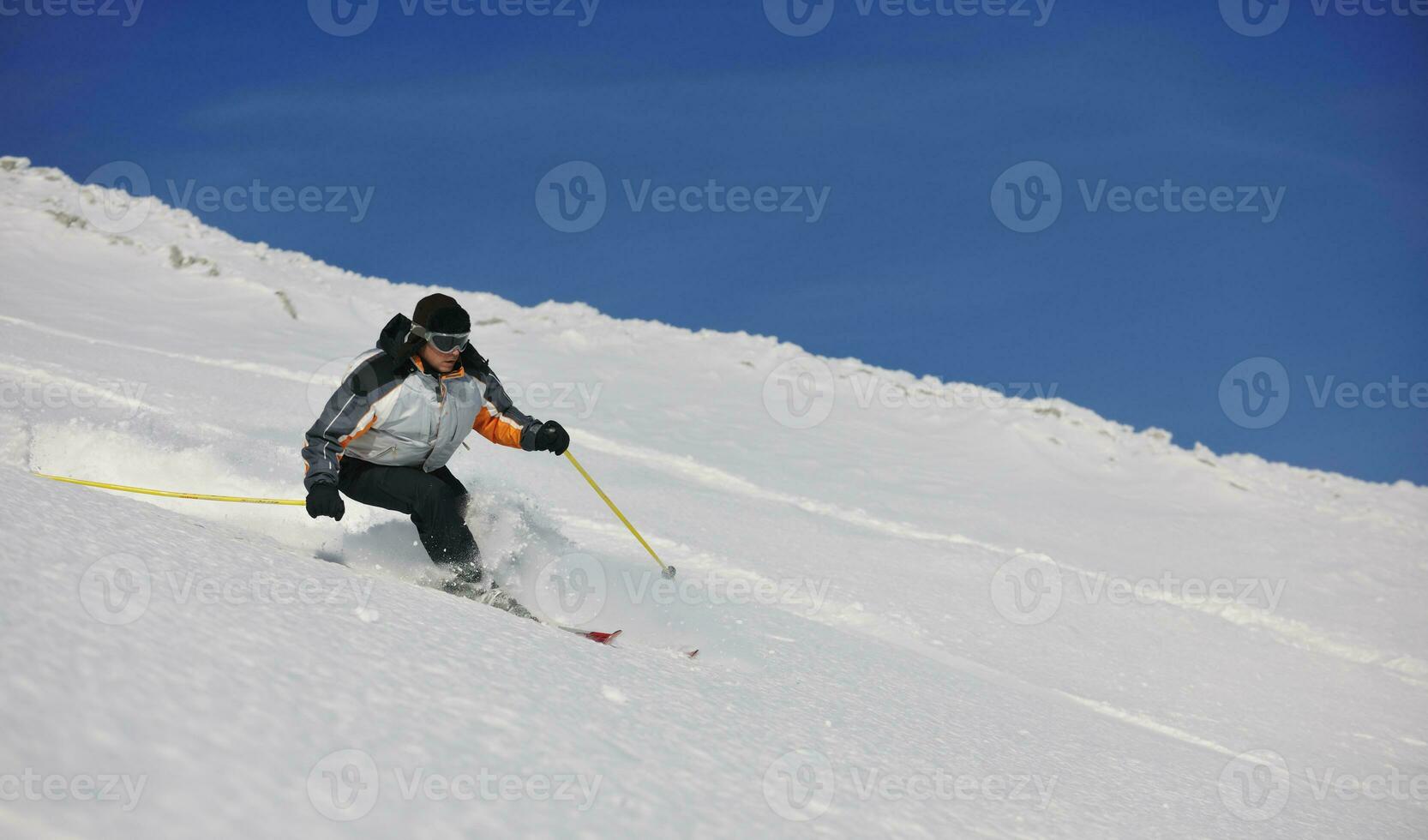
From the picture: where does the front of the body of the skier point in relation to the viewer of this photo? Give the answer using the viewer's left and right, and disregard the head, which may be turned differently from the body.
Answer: facing the viewer and to the right of the viewer

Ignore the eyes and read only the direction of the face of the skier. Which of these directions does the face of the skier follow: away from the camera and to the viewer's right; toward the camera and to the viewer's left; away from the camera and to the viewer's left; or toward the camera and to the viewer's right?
toward the camera and to the viewer's right
